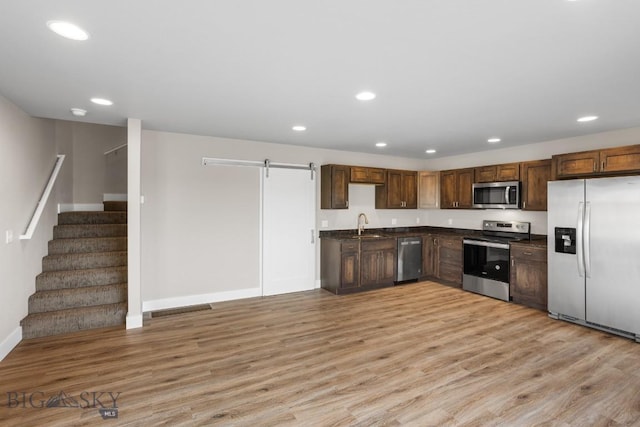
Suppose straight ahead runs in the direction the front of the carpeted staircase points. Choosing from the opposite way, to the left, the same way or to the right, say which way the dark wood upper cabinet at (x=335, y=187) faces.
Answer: the same way

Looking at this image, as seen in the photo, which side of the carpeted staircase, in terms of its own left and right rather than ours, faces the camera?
front

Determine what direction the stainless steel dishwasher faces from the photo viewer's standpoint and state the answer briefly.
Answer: facing the viewer and to the right of the viewer

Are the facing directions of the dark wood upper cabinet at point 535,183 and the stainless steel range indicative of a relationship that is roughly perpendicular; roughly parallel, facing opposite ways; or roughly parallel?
roughly parallel

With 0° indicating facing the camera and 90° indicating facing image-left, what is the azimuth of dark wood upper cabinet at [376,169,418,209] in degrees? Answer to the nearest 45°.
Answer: approximately 315°

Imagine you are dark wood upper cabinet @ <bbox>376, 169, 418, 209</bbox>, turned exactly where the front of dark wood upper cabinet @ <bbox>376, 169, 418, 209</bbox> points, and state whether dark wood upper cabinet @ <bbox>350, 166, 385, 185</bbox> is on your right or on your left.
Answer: on your right

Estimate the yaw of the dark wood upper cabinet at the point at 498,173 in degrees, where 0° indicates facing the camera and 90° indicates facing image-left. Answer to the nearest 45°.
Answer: approximately 45°

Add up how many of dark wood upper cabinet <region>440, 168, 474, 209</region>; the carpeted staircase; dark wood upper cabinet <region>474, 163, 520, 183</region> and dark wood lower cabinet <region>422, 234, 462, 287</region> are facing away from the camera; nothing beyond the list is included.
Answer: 0

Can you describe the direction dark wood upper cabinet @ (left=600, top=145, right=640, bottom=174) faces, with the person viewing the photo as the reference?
facing the viewer and to the left of the viewer

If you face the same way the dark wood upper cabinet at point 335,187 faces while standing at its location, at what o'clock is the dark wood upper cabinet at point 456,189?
the dark wood upper cabinet at point 456,189 is roughly at 10 o'clock from the dark wood upper cabinet at point 335,187.

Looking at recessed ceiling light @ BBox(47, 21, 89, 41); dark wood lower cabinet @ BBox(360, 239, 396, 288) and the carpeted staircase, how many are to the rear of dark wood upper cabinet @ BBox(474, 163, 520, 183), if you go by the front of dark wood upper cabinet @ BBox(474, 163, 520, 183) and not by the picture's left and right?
0

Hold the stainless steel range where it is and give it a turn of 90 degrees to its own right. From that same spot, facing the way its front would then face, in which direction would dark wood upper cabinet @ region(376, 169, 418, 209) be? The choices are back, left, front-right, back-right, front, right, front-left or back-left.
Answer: front-left

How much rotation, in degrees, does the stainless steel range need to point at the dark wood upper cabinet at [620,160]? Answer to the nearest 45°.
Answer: approximately 90° to its left

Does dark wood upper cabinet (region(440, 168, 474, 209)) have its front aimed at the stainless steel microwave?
no
